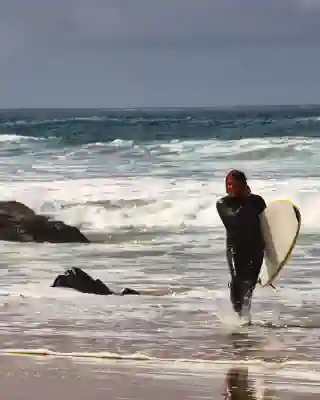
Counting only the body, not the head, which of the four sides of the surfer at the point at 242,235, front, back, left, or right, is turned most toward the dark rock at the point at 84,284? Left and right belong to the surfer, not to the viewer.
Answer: right

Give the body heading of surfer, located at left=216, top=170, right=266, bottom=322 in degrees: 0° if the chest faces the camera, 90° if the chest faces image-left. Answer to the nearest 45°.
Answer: approximately 45°

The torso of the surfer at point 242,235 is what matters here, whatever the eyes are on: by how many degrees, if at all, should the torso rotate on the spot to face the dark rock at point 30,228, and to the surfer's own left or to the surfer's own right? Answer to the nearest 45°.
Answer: approximately 90° to the surfer's own right

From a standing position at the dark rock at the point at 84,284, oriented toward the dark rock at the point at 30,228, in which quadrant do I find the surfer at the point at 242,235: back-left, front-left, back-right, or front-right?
back-right
